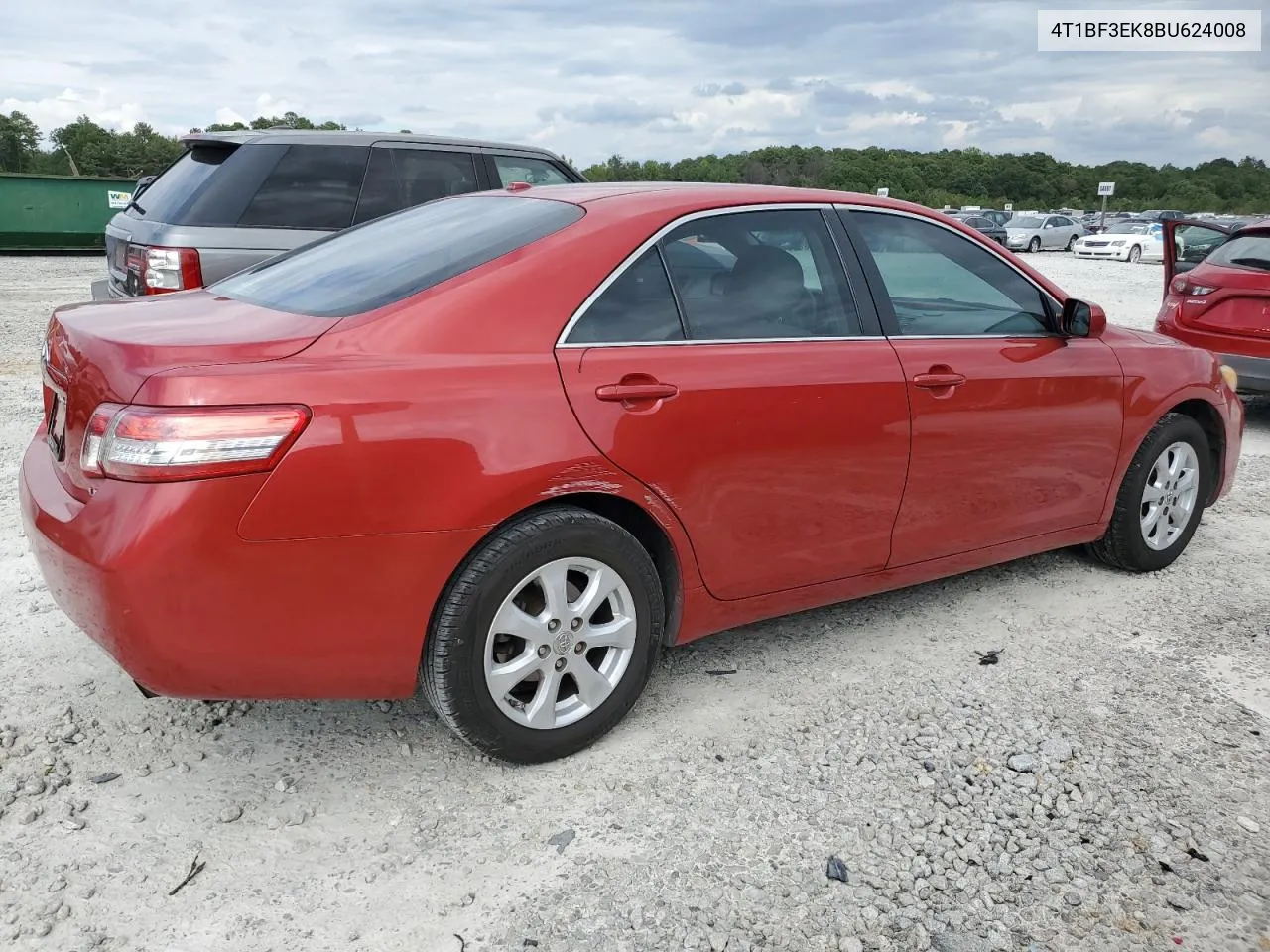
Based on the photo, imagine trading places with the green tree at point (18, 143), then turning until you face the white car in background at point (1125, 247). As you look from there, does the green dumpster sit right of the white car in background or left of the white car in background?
right

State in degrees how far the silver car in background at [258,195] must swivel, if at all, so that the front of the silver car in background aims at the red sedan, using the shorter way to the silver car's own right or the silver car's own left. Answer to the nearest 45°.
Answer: approximately 135° to the silver car's own right

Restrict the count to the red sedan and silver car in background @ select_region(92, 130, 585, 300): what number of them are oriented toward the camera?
0

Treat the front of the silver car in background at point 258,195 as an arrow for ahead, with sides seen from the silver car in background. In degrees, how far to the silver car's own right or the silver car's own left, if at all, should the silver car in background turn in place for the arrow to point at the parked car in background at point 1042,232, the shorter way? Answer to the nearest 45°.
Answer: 0° — it already faces it

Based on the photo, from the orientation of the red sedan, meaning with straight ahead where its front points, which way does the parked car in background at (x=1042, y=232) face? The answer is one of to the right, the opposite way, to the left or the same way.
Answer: the opposite way

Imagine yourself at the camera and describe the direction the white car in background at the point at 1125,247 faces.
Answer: facing the viewer and to the left of the viewer

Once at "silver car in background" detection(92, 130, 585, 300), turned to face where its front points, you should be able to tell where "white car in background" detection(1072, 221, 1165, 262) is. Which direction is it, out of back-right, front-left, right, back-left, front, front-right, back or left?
front

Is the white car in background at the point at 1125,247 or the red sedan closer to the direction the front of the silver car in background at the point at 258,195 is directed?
the white car in background

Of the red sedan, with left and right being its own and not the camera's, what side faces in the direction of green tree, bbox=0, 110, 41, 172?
left

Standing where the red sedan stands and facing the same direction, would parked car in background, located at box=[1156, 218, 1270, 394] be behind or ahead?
ahead

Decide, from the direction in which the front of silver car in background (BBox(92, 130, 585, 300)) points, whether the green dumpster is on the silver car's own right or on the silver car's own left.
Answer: on the silver car's own left

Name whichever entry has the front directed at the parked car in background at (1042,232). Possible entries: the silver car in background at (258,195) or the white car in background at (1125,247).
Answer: the silver car in background

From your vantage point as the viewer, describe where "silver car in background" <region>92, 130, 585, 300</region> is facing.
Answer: facing away from the viewer and to the right of the viewer

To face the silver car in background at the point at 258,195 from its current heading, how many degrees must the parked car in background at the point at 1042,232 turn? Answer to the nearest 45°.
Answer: approximately 45° to its left

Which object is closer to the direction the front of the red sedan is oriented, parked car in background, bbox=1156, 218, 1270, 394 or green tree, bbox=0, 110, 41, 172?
the parked car in background

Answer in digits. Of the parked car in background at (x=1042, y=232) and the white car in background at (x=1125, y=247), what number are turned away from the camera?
0

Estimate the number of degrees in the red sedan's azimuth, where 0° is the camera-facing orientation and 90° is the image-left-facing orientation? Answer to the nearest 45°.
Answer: approximately 225°
